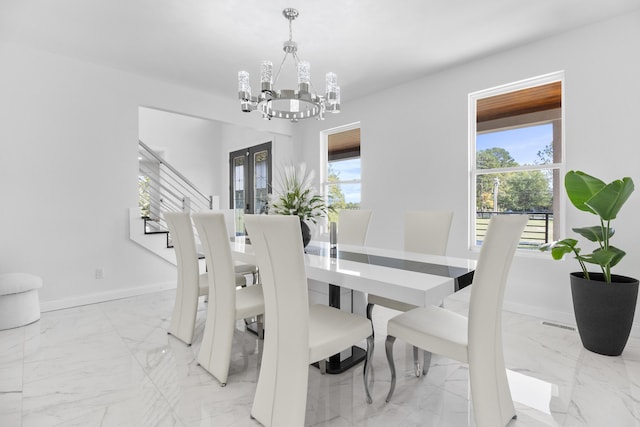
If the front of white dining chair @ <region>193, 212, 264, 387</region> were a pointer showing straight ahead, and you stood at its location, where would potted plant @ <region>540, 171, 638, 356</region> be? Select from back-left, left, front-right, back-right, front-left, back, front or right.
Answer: front-right

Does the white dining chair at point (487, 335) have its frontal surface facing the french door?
yes

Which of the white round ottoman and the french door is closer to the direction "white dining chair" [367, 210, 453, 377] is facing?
the white round ottoman

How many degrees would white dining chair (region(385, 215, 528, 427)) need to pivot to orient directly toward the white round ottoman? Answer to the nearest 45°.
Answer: approximately 45° to its left

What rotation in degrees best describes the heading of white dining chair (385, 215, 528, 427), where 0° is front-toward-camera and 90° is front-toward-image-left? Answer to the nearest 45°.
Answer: approximately 135°

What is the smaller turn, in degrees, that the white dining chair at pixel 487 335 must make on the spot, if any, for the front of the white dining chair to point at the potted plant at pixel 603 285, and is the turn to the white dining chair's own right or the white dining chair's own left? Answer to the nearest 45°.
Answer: approximately 90° to the white dining chair's own right

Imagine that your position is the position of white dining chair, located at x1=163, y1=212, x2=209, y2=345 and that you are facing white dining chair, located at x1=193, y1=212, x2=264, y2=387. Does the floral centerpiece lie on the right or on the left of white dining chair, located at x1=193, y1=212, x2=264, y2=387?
left

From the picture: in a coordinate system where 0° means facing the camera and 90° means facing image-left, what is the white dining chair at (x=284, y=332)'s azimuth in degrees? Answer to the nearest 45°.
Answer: approximately 225°

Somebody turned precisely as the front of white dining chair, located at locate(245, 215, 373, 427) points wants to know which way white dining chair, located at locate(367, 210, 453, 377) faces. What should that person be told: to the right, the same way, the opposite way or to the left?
the opposite way
